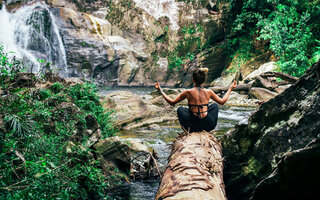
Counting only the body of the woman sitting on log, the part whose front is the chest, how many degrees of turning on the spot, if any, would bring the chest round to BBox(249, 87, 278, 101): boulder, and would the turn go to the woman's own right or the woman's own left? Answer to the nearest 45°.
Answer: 0° — they already face it

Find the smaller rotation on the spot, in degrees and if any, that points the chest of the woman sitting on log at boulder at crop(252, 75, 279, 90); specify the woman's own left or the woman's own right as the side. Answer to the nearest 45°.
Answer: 0° — they already face it

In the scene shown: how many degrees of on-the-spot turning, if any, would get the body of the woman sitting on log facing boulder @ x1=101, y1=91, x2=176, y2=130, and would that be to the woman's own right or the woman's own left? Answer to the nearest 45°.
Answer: approximately 45° to the woman's own left

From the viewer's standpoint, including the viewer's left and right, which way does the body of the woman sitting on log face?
facing away from the viewer

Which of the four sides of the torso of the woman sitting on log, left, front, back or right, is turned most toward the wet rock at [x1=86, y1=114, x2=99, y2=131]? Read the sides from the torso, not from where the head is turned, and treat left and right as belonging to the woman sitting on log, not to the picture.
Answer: left

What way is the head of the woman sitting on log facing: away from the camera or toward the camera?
away from the camera

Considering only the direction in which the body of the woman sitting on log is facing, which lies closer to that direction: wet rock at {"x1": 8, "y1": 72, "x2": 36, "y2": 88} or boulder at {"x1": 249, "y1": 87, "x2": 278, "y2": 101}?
the boulder
